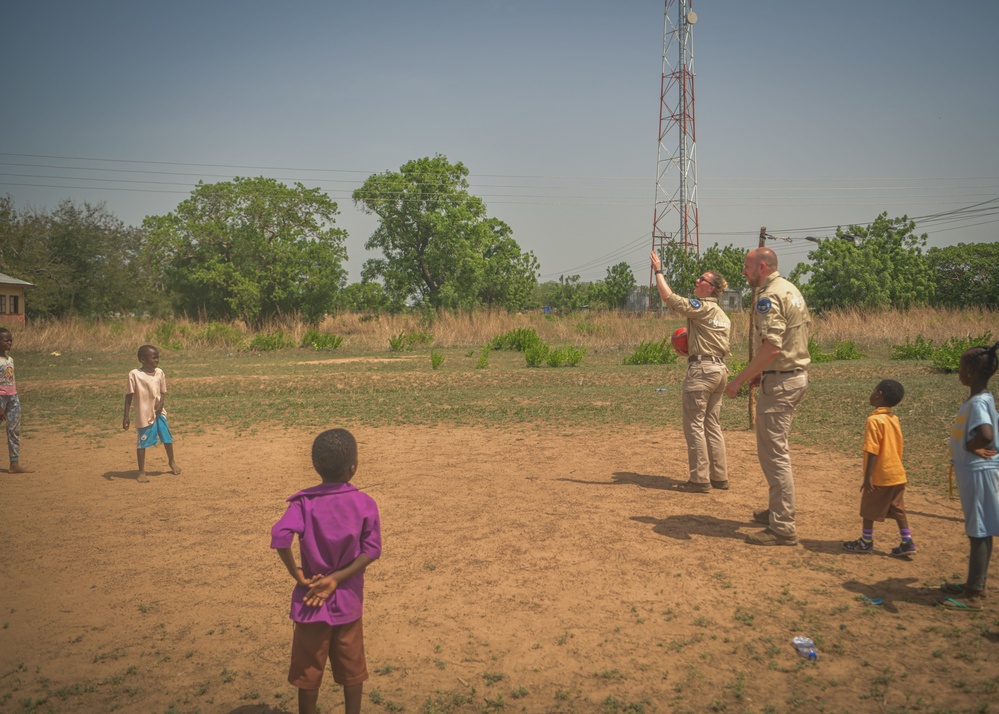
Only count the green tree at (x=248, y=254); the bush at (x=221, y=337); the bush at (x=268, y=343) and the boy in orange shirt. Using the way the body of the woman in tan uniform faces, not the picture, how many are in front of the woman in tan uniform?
3

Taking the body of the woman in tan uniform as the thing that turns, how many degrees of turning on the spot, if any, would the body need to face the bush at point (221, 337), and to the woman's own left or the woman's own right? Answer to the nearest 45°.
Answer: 0° — they already face it

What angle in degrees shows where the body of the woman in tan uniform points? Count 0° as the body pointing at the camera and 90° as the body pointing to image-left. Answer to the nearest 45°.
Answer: approximately 135°

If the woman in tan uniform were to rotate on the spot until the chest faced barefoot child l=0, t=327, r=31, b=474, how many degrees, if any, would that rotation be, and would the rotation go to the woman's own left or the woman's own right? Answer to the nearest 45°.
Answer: approximately 45° to the woman's own left

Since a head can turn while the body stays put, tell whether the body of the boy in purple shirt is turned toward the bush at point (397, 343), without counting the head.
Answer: yes

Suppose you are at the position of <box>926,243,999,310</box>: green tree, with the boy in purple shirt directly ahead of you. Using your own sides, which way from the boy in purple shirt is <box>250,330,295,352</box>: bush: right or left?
right

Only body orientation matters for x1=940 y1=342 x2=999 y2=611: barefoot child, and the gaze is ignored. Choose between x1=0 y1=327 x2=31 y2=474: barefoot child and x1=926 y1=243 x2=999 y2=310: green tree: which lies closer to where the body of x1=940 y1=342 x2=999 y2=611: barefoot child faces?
the barefoot child

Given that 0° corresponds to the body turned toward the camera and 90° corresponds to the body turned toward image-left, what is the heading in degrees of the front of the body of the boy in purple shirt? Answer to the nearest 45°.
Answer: approximately 180°

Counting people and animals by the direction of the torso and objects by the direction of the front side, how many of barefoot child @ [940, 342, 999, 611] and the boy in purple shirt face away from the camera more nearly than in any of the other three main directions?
1

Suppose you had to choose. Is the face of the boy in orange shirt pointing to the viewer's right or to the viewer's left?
to the viewer's left

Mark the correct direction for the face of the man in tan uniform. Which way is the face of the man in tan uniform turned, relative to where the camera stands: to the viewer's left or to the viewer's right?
to the viewer's left

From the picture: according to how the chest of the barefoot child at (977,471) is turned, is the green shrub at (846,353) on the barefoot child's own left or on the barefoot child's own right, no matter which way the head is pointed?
on the barefoot child's own right

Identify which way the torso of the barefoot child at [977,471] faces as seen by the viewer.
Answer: to the viewer's left
